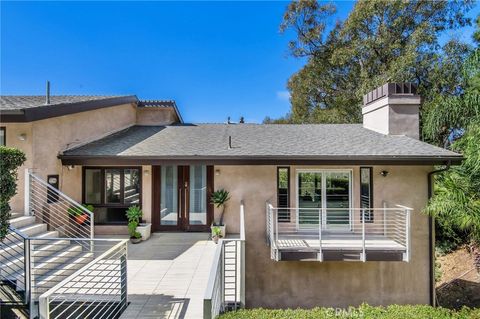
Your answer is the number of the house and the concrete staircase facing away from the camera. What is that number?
0

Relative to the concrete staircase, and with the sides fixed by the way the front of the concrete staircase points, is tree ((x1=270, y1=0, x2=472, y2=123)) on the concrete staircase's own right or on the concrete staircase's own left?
on the concrete staircase's own left

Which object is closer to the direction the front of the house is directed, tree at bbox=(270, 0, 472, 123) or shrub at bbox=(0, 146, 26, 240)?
the shrub

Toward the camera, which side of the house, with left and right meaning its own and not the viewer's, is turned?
front

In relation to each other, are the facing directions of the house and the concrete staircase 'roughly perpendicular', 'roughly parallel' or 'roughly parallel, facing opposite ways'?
roughly perpendicular

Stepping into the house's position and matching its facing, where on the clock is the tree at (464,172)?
The tree is roughly at 9 o'clock from the house.
